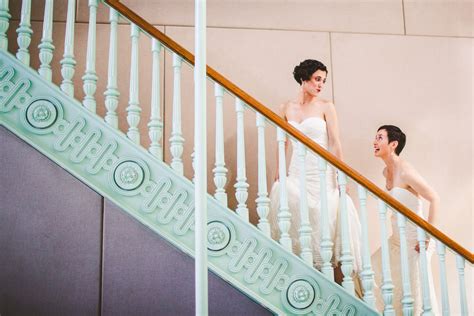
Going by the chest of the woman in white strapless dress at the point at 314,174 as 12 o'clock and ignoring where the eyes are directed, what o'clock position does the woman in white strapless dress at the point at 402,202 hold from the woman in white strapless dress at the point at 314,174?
the woman in white strapless dress at the point at 402,202 is roughly at 8 o'clock from the woman in white strapless dress at the point at 314,174.

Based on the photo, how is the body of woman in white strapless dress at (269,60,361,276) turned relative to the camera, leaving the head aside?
toward the camera

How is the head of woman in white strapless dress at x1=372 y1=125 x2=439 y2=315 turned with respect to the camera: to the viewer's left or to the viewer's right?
to the viewer's left
